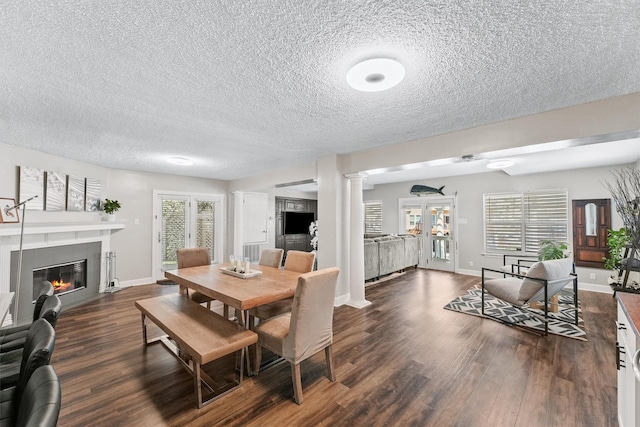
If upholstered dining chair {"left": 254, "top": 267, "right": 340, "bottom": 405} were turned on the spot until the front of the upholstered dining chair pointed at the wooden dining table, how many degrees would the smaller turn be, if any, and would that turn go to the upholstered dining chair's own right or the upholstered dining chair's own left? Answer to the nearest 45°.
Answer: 0° — it already faces it

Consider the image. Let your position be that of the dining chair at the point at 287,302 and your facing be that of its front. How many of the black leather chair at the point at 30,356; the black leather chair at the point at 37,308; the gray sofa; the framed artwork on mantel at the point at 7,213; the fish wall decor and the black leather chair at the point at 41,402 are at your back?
2

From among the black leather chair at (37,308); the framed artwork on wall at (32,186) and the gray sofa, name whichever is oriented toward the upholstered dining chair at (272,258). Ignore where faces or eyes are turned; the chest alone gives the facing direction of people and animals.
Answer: the framed artwork on wall

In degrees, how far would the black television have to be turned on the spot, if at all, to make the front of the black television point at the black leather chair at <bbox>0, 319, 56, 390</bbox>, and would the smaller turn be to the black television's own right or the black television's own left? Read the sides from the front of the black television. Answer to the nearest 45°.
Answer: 0° — it already faces it

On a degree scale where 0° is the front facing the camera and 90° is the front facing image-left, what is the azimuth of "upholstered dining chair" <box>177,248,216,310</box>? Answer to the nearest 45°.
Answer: approximately 315°

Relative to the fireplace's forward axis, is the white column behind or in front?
in front

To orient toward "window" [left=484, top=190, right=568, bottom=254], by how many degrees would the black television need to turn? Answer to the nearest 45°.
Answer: approximately 45° to its left

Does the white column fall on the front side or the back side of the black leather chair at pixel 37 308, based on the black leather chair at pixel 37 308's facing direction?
on the back side

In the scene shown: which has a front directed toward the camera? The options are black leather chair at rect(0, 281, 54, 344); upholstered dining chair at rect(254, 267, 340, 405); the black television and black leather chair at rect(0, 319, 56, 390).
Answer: the black television

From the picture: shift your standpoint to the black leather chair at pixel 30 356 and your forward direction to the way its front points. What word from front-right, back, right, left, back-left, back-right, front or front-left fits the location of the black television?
back-right

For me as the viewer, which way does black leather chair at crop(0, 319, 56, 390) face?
facing to the left of the viewer

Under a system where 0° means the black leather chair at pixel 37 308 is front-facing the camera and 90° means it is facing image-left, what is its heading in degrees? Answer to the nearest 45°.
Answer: approximately 90°

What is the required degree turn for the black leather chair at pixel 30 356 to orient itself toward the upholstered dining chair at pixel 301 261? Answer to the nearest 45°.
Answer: approximately 180°
